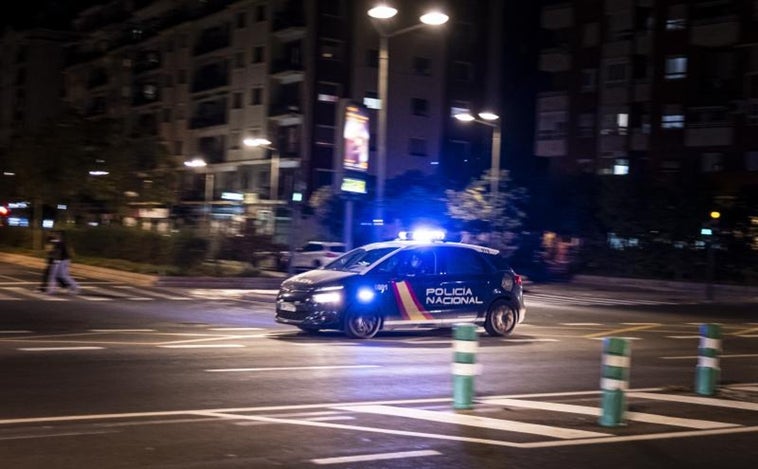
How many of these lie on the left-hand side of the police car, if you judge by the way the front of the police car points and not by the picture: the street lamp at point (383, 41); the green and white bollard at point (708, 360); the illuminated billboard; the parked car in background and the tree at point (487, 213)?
1

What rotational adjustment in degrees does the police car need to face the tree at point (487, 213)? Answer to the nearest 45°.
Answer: approximately 135° to its right

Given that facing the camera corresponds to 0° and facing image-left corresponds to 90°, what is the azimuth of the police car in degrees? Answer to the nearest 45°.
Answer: approximately 45°

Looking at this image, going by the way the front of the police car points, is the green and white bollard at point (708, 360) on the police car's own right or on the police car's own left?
on the police car's own left

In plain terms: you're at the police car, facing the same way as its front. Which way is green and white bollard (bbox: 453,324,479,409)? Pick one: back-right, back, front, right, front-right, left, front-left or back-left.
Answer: front-left

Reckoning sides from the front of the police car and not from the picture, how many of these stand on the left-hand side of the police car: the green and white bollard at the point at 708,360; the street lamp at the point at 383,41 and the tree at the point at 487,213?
1

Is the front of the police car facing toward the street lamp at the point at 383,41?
no

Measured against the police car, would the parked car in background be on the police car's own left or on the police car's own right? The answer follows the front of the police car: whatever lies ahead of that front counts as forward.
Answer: on the police car's own right

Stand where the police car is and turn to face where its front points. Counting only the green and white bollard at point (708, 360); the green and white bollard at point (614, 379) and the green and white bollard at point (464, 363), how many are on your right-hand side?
0

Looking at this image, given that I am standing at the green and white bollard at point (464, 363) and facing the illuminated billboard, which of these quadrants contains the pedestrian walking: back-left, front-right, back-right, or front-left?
front-left

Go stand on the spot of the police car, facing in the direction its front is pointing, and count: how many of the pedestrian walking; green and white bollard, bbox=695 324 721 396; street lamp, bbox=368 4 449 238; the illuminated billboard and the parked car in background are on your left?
1

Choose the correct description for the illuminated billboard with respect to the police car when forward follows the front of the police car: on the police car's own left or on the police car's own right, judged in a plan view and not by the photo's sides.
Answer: on the police car's own right
